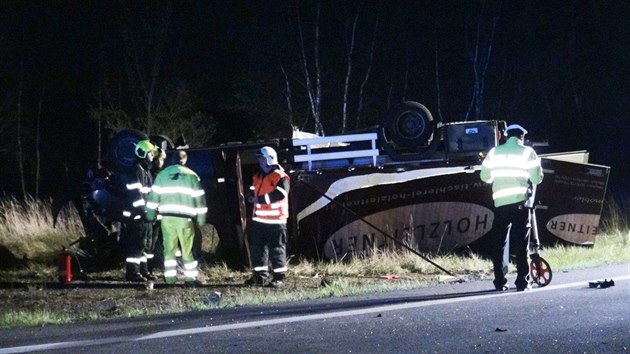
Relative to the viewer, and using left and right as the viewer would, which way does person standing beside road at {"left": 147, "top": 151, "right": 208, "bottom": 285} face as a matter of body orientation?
facing away from the viewer

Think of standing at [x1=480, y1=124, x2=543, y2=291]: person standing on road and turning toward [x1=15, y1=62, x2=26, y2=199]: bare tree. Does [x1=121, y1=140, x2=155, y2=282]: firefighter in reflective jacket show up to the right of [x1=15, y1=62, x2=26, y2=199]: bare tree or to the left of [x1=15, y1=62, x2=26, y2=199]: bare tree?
left

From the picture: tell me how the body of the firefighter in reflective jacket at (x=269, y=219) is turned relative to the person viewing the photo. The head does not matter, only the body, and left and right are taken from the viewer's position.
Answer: facing the viewer and to the left of the viewer

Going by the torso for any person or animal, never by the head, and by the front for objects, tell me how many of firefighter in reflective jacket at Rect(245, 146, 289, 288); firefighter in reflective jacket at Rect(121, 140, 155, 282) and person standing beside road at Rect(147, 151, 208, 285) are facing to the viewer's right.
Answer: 1

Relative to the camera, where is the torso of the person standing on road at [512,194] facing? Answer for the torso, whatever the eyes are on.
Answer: away from the camera

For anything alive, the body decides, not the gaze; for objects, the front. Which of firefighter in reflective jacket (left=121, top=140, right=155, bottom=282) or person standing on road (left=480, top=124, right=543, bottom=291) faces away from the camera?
the person standing on road

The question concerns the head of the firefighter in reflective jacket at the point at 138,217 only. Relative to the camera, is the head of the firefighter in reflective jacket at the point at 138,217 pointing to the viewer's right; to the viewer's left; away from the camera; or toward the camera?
to the viewer's right

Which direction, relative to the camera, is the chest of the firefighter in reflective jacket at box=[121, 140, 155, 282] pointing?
to the viewer's right

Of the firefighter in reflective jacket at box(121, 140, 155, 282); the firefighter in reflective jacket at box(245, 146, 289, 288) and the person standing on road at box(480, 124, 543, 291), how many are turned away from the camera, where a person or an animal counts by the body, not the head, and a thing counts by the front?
1

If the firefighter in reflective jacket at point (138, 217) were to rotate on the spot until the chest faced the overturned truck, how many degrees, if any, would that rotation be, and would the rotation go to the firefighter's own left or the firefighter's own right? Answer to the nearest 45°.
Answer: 0° — they already face it

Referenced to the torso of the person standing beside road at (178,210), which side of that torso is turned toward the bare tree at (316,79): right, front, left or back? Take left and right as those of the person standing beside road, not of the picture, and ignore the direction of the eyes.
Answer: front
